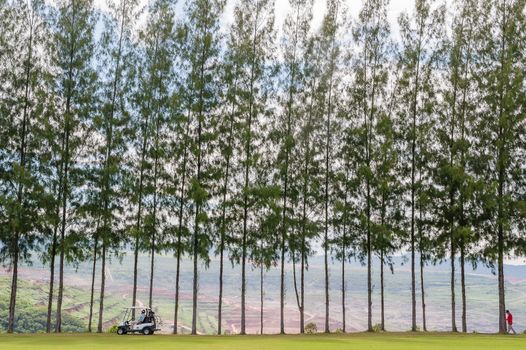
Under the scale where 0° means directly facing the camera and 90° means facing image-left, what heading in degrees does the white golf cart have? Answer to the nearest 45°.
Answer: approximately 90°
